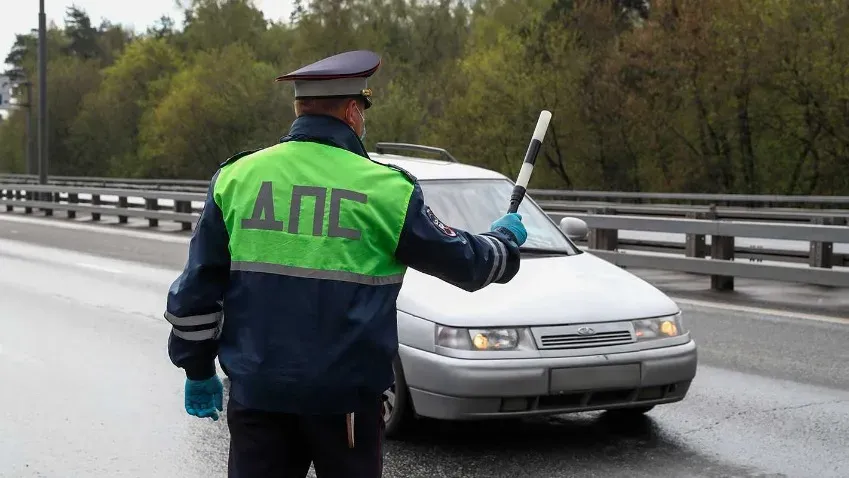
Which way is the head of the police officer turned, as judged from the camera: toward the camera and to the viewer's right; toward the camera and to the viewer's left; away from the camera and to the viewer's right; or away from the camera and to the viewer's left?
away from the camera and to the viewer's right

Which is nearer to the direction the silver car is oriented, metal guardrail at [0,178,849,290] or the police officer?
the police officer

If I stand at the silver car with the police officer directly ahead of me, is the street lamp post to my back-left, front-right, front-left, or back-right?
back-right

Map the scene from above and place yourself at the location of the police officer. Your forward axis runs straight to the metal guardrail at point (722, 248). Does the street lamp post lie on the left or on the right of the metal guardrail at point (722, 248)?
left

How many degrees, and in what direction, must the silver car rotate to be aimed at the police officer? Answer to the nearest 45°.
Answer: approximately 45° to its right

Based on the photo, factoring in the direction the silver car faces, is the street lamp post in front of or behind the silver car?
behind

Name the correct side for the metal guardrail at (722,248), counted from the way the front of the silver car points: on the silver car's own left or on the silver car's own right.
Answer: on the silver car's own left

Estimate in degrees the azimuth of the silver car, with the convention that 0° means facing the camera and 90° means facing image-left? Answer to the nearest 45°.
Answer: approximately 315°

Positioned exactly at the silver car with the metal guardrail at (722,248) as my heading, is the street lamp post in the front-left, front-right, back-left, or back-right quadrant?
front-left

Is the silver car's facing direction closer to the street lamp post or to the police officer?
the police officer
